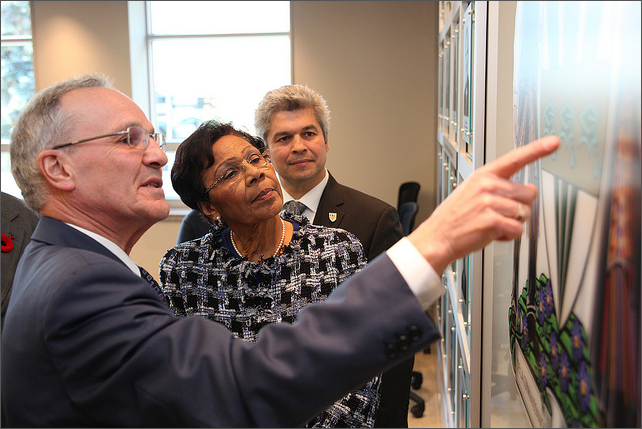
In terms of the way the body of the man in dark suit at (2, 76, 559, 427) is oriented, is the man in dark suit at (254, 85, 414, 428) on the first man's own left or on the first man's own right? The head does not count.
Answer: on the first man's own left

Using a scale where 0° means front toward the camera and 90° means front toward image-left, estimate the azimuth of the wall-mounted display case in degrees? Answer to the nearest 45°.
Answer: approximately 90°

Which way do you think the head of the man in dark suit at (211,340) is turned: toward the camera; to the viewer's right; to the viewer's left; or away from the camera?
to the viewer's right

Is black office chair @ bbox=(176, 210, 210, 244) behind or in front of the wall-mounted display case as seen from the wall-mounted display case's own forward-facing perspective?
in front

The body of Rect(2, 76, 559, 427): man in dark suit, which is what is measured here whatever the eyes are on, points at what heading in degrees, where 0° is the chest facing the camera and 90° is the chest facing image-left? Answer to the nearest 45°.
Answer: approximately 270°
